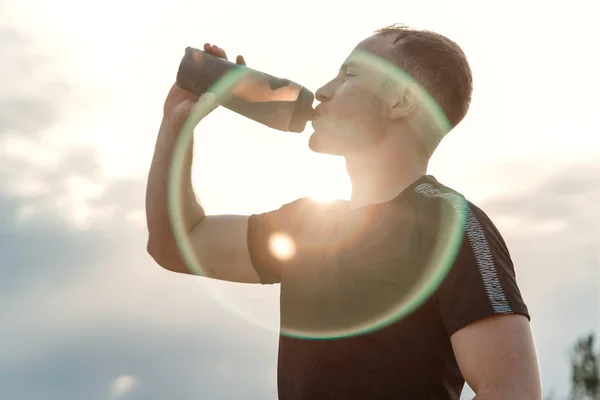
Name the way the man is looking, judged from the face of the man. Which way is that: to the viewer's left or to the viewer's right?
to the viewer's left

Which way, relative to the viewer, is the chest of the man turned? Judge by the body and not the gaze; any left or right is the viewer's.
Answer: facing the viewer and to the left of the viewer
